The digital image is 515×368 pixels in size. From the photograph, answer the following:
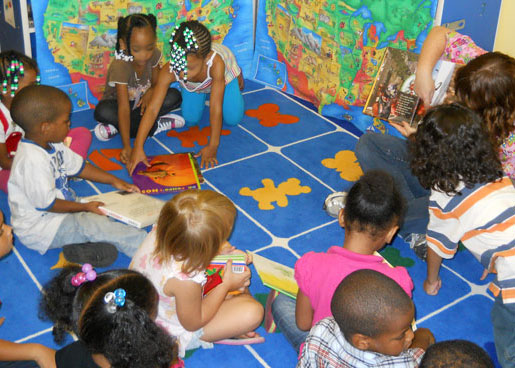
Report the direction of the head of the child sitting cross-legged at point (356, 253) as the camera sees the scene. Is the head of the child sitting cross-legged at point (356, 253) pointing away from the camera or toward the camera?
away from the camera

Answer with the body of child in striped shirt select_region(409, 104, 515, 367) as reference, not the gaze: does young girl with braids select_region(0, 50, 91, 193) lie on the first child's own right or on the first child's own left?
on the first child's own left

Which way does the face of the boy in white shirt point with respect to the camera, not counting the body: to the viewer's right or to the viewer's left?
to the viewer's right

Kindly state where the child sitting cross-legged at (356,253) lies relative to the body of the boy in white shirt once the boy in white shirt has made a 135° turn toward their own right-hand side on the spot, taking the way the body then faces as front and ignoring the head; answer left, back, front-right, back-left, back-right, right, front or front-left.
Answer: left

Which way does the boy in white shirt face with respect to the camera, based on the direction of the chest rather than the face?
to the viewer's right

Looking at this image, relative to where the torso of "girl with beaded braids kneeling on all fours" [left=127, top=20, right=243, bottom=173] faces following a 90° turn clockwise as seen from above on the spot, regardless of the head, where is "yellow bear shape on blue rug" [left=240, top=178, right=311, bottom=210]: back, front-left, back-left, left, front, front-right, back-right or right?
back

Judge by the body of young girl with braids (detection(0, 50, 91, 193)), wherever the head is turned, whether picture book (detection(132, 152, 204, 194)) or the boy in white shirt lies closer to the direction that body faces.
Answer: the picture book

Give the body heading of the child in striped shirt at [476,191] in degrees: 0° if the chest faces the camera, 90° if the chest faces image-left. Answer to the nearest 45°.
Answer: approximately 135°

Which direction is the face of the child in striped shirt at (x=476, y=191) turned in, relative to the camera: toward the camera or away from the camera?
away from the camera

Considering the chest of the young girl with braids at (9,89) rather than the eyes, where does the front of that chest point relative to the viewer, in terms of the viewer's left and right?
facing to the right of the viewer
